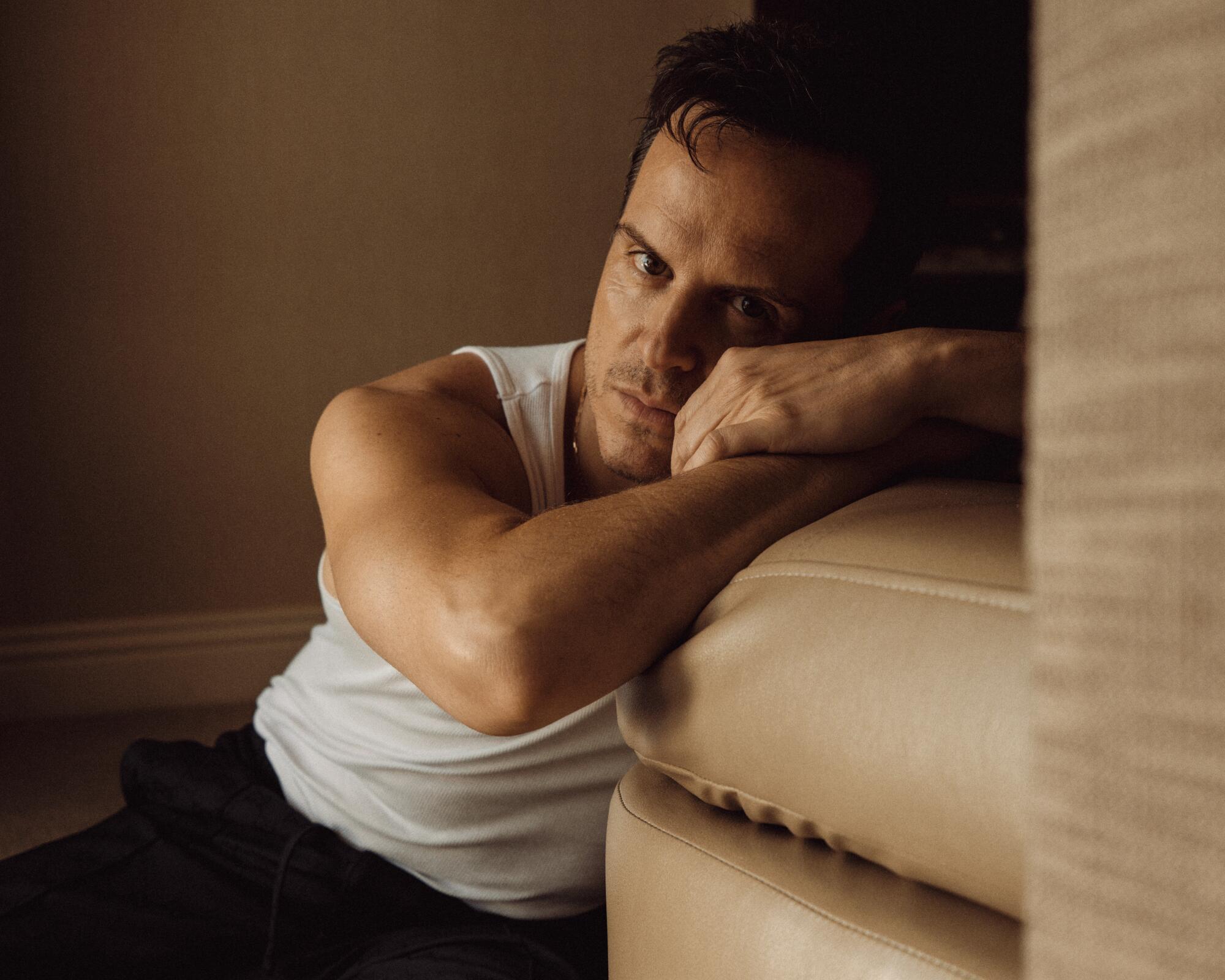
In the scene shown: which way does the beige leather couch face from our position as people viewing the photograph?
facing the viewer and to the left of the viewer

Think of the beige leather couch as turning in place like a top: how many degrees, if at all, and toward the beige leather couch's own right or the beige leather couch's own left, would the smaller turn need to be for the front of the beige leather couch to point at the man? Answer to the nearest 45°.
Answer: approximately 90° to the beige leather couch's own right
